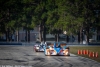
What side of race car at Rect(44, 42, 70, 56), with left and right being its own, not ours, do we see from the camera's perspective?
front
